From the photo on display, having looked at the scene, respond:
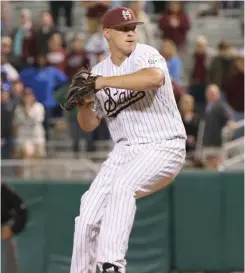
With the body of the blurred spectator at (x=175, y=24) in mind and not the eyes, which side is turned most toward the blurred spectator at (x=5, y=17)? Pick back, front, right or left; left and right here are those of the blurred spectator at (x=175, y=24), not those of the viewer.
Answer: right

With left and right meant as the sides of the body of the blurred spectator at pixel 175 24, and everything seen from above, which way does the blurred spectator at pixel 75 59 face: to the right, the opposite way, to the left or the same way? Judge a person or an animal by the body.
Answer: the same way

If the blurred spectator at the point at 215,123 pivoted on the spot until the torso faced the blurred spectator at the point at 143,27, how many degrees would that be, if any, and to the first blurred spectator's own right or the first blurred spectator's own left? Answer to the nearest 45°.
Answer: approximately 90° to the first blurred spectator's own right

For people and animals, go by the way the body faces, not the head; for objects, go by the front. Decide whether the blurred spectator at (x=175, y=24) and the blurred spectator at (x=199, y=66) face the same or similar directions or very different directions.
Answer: same or similar directions

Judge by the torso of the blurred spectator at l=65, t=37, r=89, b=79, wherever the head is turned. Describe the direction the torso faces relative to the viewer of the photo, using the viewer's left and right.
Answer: facing the viewer

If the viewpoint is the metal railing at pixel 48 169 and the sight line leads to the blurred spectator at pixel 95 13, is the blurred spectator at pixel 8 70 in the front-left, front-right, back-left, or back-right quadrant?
front-left

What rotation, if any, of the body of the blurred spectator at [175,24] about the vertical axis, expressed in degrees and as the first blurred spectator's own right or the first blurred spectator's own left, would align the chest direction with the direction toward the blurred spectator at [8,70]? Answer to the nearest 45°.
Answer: approximately 45° to the first blurred spectator's own right

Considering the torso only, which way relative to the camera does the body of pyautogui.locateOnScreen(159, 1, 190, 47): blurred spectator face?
toward the camera

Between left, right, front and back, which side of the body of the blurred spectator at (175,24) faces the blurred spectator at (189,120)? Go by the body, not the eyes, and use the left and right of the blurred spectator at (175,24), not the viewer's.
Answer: front

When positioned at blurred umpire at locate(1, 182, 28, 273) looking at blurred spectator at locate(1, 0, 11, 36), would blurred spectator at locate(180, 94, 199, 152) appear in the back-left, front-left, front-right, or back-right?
front-right

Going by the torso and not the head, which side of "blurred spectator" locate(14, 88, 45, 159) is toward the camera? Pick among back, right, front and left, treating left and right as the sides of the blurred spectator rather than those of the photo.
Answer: front

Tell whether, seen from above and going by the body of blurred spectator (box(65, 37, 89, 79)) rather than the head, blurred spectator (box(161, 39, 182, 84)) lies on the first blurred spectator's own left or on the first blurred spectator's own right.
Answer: on the first blurred spectator's own left

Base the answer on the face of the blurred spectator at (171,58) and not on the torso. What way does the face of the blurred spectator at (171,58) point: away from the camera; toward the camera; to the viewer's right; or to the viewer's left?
toward the camera

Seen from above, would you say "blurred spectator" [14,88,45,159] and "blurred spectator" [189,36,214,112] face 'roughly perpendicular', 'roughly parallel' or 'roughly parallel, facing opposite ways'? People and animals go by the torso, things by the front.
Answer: roughly parallel

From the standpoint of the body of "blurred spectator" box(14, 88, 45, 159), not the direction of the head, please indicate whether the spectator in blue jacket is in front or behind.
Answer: behind
